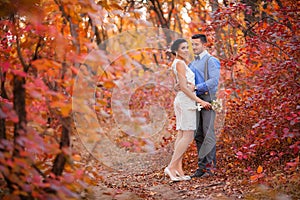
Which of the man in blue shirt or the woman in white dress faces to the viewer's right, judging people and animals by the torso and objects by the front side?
the woman in white dress

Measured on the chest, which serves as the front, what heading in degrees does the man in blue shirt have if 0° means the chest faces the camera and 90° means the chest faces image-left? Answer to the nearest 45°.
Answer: approximately 45°

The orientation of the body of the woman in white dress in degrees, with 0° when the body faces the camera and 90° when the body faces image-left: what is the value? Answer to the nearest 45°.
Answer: approximately 270°

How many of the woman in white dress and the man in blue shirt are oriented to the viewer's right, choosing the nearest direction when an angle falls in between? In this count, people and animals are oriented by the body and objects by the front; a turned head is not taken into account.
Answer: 1
